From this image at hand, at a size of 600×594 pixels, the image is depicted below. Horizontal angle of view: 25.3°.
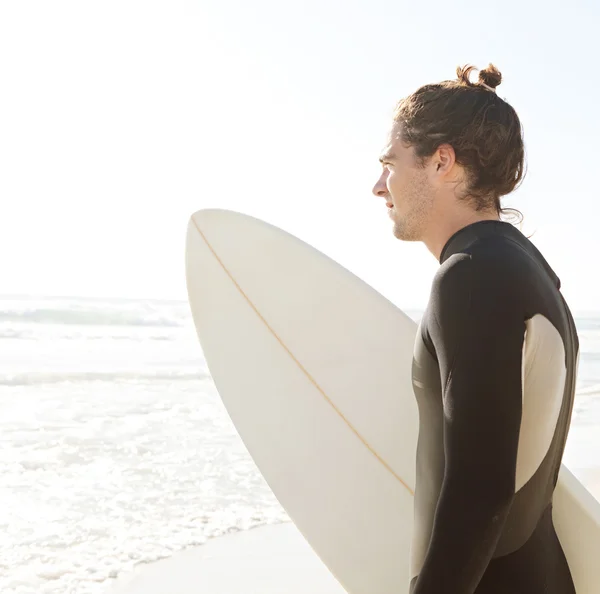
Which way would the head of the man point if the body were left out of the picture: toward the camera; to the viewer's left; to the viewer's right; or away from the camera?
to the viewer's left

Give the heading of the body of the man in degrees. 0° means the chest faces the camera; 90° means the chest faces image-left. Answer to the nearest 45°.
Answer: approximately 90°
